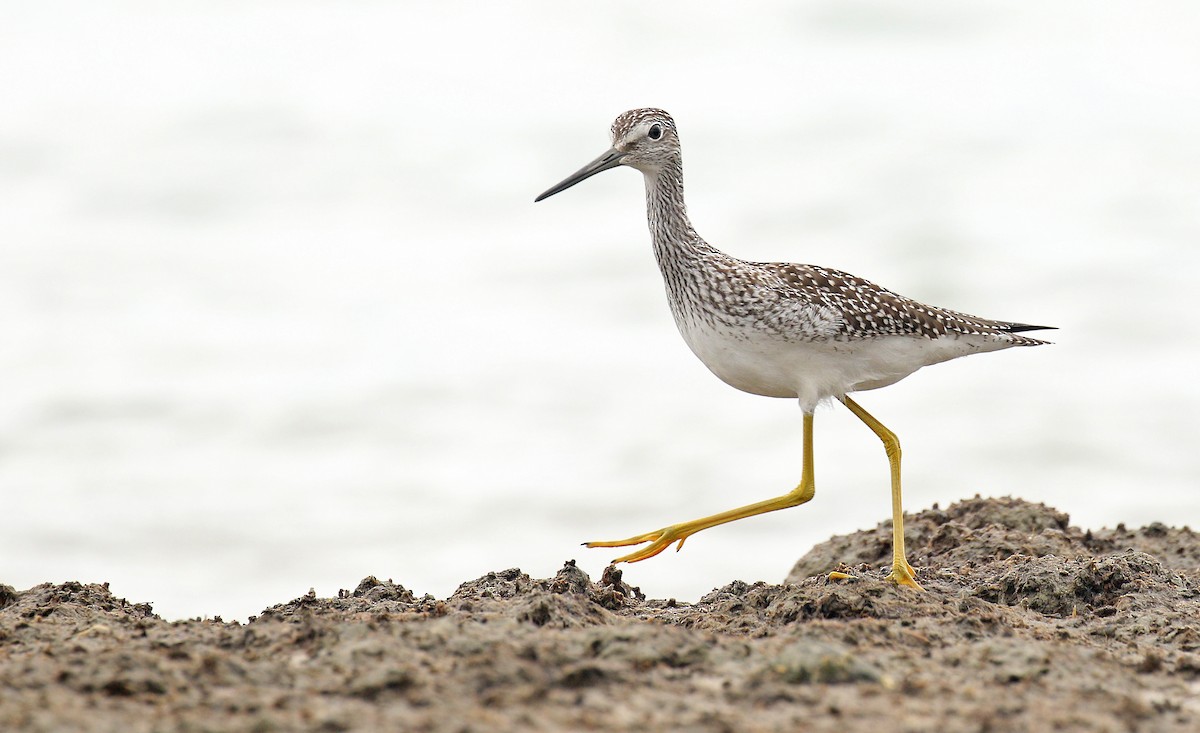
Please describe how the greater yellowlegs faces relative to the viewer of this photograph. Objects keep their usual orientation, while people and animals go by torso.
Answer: facing to the left of the viewer
